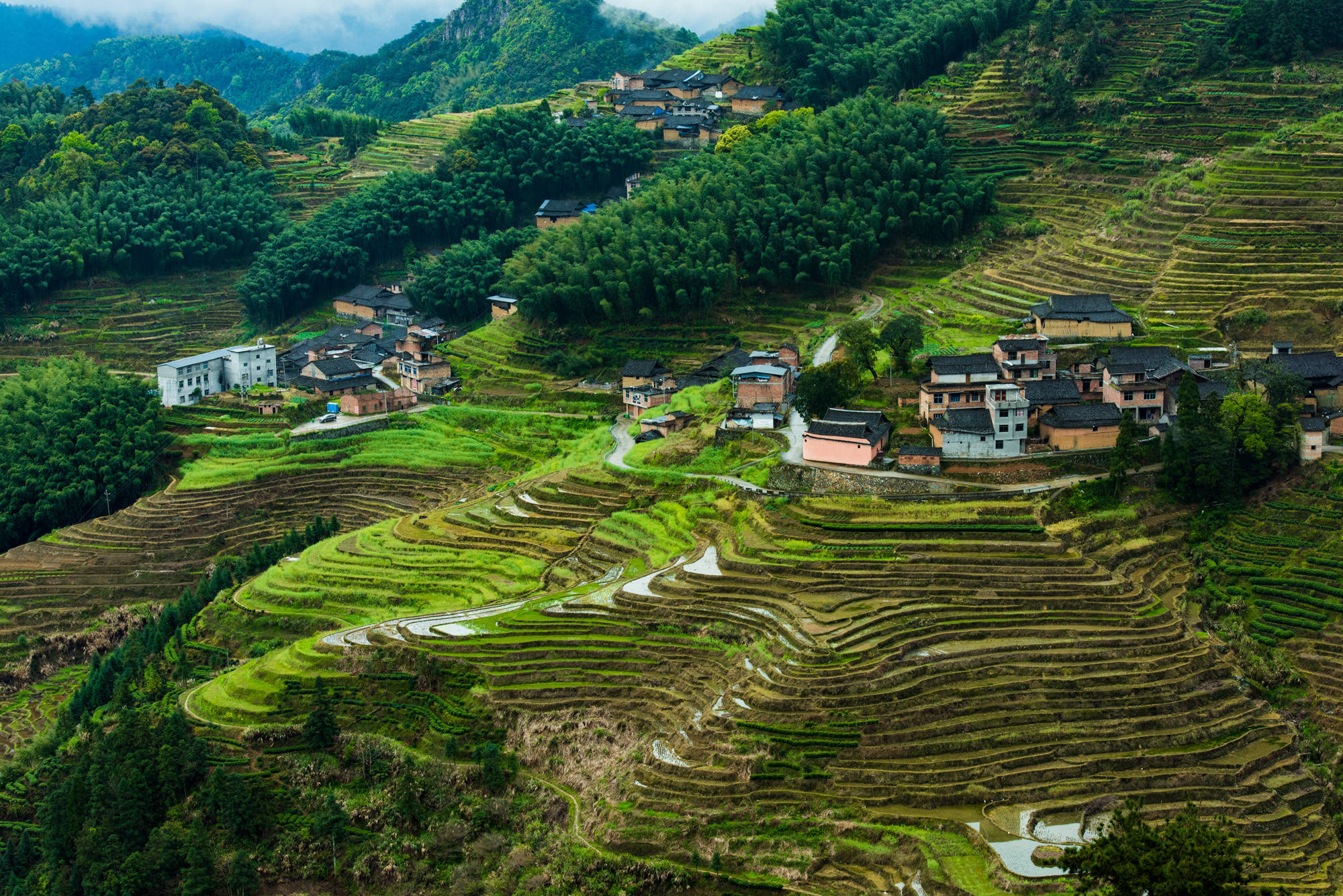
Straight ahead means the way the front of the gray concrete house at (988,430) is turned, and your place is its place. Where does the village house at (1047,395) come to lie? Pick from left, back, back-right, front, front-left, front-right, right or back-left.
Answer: back-left

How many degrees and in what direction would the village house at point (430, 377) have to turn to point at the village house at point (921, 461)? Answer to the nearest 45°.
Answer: approximately 90° to its left

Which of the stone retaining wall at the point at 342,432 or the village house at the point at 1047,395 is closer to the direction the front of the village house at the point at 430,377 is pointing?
the stone retaining wall

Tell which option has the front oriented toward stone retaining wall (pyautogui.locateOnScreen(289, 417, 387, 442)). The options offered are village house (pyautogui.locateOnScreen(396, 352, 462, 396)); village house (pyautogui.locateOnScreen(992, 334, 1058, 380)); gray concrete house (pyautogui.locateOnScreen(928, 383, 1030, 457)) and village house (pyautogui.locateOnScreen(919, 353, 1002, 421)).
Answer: village house (pyautogui.locateOnScreen(396, 352, 462, 396))

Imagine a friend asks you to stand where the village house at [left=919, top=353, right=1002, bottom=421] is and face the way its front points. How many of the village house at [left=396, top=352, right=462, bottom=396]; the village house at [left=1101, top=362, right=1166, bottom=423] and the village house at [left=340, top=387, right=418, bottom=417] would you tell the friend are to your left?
1

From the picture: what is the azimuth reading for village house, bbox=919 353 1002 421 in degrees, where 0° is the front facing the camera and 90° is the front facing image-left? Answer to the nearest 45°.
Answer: approximately 0°

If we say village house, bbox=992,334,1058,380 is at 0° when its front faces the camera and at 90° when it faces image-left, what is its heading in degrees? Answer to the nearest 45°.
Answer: approximately 0°
